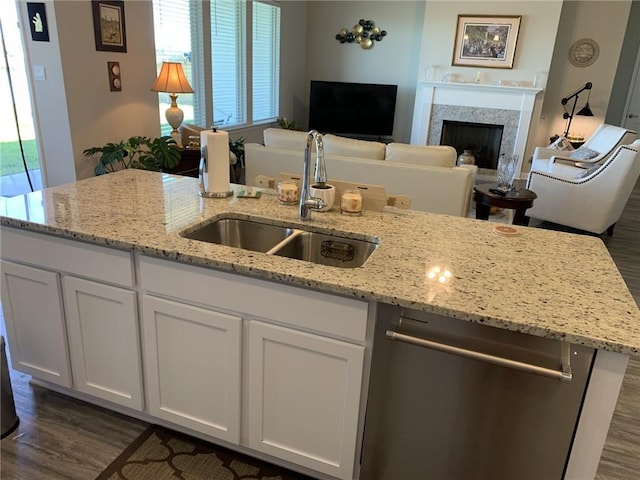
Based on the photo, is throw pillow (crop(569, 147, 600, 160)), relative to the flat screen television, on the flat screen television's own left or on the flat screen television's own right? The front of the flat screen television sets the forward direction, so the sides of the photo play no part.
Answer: on the flat screen television's own left

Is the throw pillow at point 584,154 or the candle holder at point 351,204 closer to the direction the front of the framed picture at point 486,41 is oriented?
the candle holder

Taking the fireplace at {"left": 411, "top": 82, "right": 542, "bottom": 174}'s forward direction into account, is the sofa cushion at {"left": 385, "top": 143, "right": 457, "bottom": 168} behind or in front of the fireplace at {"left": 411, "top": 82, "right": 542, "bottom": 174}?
in front

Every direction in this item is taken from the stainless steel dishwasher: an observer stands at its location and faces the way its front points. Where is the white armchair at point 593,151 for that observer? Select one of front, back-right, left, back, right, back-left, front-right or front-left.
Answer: back

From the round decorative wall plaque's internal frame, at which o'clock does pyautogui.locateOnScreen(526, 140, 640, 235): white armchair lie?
The white armchair is roughly at 12 o'clock from the round decorative wall plaque.

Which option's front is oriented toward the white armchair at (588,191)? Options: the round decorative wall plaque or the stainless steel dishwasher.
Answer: the round decorative wall plaque

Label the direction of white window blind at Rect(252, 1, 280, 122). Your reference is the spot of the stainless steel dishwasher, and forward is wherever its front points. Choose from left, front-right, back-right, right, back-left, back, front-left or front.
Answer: back-right

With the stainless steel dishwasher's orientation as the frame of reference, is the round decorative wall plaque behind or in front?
behind

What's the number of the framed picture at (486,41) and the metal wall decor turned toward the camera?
2
